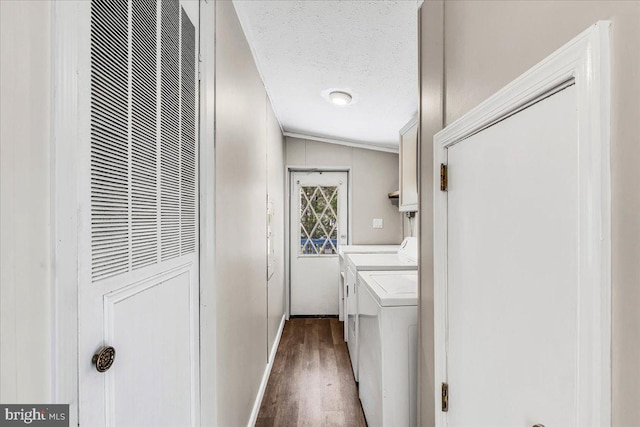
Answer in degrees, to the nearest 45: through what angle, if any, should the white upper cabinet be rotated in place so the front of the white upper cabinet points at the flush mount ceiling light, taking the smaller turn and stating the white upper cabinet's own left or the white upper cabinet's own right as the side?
approximately 45° to the white upper cabinet's own left

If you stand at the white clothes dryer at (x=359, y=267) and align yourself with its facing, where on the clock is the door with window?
The door with window is roughly at 2 o'clock from the white clothes dryer.

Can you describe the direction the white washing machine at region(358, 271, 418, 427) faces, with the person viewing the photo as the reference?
facing to the left of the viewer

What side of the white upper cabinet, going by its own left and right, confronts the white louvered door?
left

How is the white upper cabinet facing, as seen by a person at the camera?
facing to the left of the viewer

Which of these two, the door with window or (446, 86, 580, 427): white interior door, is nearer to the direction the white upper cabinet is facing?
the door with window

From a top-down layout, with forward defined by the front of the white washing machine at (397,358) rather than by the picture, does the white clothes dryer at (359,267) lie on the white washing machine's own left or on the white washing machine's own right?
on the white washing machine's own right

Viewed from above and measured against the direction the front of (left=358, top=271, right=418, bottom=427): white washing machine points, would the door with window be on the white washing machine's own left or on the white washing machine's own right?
on the white washing machine's own right

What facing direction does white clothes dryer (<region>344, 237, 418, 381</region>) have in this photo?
to the viewer's left

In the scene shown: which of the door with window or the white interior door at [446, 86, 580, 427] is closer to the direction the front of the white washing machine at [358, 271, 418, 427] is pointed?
the door with window
